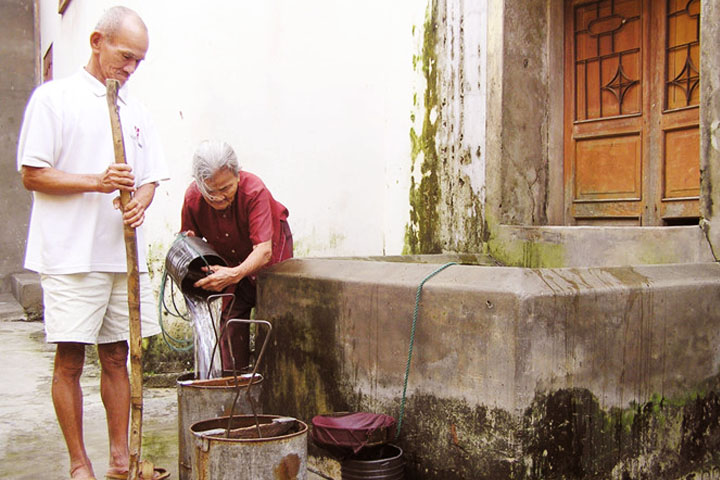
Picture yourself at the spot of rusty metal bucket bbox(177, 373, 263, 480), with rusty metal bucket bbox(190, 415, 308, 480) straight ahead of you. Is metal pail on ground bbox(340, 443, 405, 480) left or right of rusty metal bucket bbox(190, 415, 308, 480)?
left

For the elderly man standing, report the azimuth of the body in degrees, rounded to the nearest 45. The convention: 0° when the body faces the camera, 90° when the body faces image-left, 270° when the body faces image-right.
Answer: approximately 315°

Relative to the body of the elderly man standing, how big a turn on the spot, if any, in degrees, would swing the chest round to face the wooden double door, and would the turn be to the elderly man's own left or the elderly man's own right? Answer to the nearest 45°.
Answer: approximately 45° to the elderly man's own left
